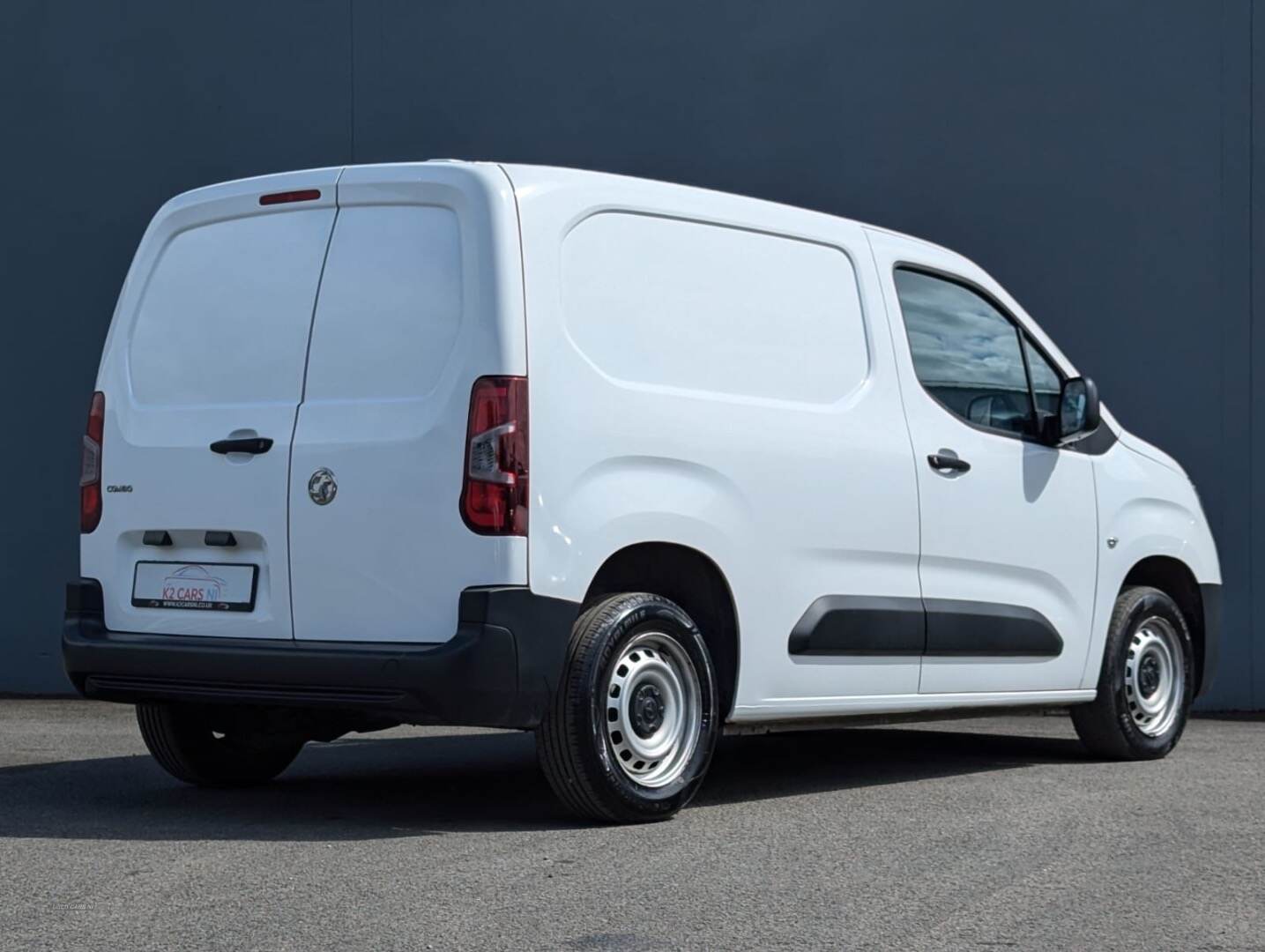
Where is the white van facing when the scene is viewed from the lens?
facing away from the viewer and to the right of the viewer
